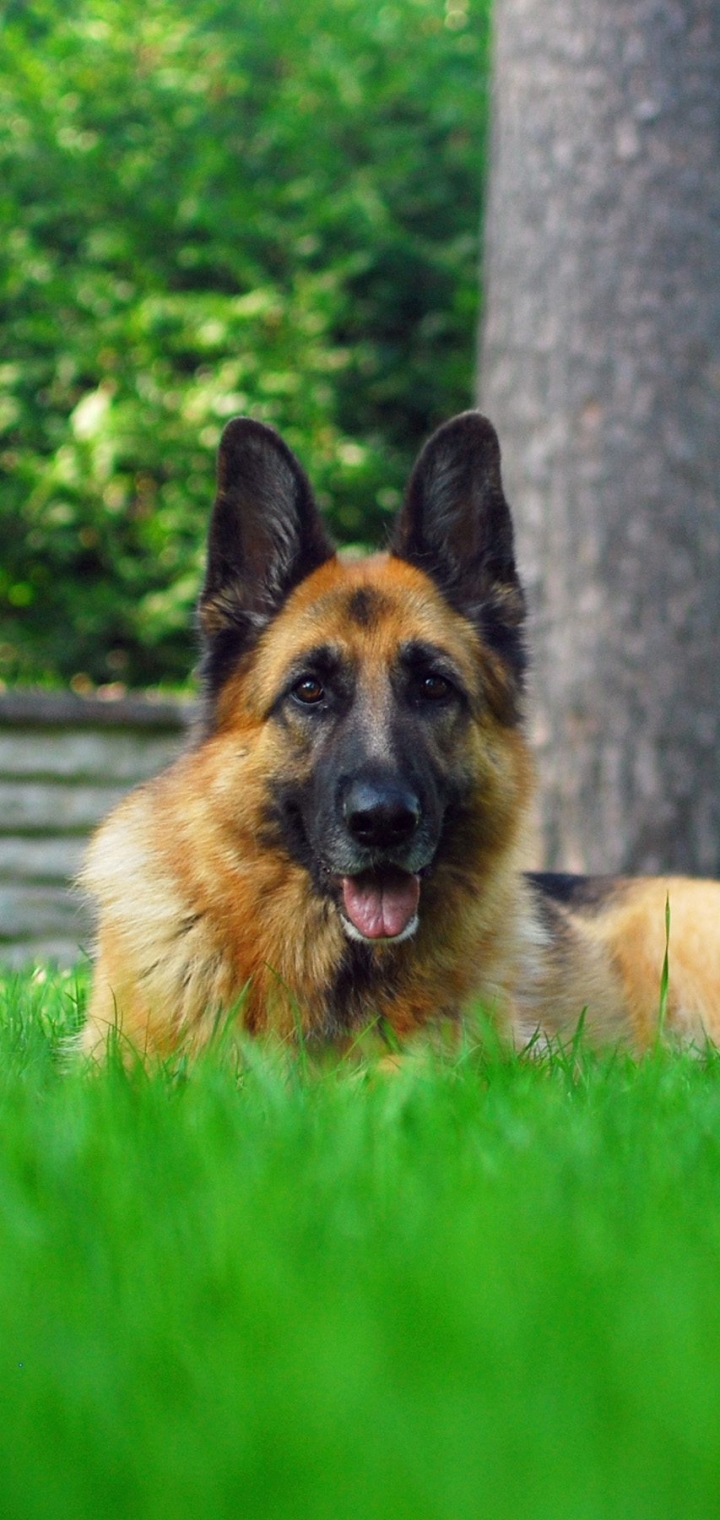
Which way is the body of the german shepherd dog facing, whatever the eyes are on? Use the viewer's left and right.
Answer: facing the viewer and to the left of the viewer

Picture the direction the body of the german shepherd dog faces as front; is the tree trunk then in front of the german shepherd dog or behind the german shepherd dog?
behind
